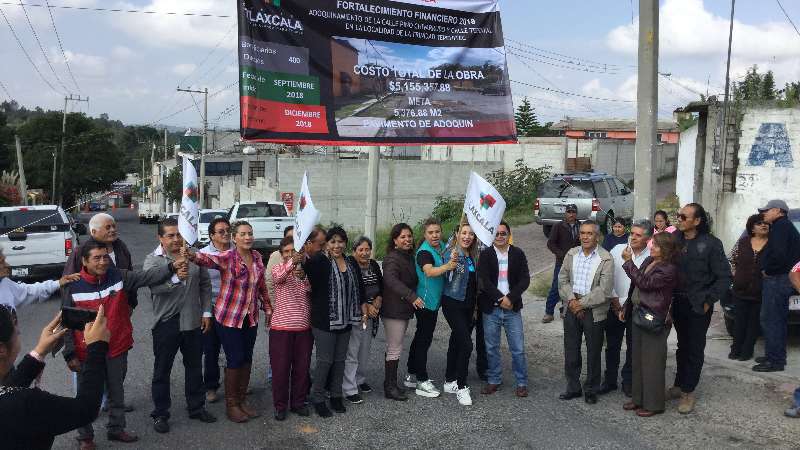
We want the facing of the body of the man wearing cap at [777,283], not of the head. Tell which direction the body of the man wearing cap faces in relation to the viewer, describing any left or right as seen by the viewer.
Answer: facing to the left of the viewer

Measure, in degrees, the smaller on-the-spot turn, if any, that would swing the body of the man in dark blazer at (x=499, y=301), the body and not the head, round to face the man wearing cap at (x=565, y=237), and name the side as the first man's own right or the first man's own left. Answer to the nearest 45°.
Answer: approximately 180°

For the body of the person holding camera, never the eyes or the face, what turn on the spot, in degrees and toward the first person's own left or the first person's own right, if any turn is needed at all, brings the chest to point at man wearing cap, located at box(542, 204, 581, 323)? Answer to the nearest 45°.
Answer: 0° — they already face them

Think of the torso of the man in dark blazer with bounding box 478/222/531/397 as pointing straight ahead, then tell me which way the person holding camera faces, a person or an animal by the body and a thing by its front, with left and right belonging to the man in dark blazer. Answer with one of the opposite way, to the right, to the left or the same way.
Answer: the opposite way

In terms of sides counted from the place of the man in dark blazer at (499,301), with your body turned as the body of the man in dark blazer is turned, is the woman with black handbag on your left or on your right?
on your left

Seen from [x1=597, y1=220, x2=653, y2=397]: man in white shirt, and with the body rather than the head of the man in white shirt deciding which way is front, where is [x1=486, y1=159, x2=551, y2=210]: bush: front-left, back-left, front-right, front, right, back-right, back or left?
back-right

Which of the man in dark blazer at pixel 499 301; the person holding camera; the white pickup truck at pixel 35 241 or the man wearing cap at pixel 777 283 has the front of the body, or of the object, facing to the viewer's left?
the man wearing cap

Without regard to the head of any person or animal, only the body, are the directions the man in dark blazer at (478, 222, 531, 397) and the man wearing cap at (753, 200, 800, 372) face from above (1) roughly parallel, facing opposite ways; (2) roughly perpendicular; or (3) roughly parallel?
roughly perpendicular

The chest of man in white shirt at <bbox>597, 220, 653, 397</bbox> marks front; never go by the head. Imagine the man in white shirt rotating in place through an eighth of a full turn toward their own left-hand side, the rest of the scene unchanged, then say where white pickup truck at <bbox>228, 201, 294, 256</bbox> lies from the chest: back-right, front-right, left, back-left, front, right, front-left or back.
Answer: back-right

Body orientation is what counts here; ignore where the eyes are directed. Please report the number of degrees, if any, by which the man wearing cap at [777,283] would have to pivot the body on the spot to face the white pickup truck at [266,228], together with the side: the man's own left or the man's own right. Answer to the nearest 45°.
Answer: approximately 45° to the man's own right

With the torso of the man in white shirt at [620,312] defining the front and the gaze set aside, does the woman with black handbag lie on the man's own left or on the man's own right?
on the man's own left
